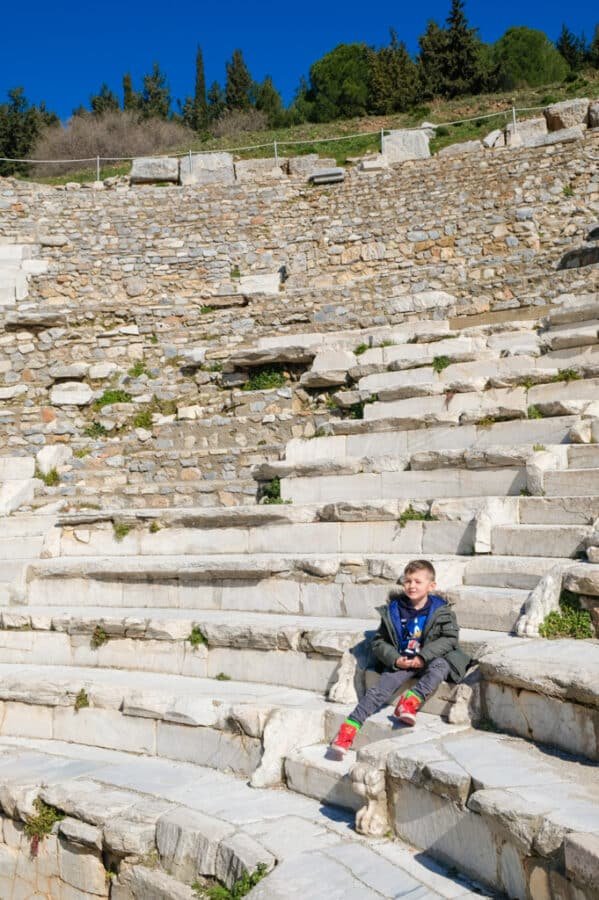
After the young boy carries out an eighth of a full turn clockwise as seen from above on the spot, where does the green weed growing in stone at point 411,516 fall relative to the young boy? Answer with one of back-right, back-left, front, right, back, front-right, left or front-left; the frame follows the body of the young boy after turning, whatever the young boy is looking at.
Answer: right

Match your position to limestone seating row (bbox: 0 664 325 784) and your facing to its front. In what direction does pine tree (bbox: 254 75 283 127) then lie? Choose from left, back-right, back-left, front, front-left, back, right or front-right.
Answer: back-right

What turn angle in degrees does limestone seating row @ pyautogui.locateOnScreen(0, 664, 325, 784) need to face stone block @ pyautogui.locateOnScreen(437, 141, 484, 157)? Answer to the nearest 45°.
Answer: approximately 180°

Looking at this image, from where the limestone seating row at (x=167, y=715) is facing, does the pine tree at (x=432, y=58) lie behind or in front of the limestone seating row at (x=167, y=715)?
behind

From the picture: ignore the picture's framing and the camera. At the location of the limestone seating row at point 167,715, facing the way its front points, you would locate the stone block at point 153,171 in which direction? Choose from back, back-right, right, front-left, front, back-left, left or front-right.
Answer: back-right

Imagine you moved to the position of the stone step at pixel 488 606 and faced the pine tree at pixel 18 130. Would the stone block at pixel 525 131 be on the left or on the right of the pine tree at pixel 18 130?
right

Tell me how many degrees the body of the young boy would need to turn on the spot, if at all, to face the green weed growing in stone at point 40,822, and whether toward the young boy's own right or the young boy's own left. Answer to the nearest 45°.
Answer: approximately 45° to the young boy's own right

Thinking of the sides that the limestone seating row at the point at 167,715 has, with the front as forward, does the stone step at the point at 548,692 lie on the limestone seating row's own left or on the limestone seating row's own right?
on the limestone seating row's own left

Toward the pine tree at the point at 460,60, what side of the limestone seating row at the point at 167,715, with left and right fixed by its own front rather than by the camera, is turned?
back

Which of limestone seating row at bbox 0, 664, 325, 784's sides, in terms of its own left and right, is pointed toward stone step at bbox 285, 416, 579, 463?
back

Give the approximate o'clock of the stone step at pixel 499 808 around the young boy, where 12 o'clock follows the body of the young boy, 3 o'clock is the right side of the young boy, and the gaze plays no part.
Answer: The stone step is roughly at 10 o'clock from the young boy.

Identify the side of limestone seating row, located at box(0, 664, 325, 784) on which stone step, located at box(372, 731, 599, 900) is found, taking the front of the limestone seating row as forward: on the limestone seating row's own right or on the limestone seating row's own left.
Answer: on the limestone seating row's own left

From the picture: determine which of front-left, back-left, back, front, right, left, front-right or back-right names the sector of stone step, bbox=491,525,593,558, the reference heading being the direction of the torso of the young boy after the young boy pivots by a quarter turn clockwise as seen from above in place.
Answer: right

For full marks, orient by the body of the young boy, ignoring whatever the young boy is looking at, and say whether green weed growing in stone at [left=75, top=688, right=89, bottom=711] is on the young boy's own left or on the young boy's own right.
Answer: on the young boy's own right

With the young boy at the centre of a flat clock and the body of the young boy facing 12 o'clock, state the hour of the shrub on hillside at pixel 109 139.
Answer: The shrub on hillside is roughly at 4 o'clock from the young boy.

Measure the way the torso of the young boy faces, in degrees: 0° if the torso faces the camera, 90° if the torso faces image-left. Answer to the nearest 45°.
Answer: approximately 45°

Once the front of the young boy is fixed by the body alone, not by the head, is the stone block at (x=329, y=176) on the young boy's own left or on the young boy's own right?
on the young boy's own right

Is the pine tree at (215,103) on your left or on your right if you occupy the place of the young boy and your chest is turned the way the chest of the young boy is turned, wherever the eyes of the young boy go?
on your right

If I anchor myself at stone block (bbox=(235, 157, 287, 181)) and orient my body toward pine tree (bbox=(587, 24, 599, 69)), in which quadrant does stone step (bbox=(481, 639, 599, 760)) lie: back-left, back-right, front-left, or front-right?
back-right
